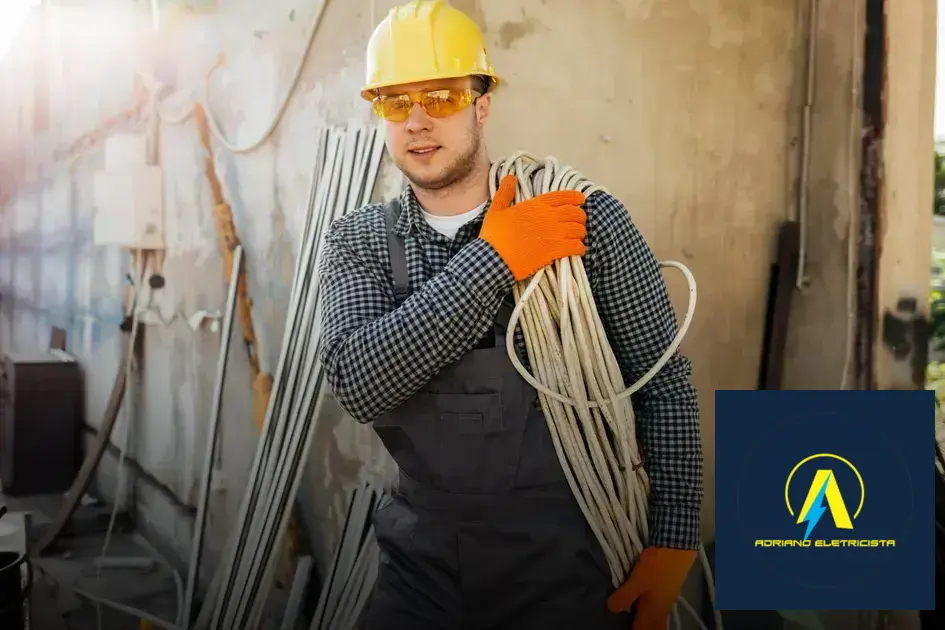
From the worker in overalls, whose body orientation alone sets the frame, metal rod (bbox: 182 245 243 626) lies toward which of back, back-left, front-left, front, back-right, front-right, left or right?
back-right

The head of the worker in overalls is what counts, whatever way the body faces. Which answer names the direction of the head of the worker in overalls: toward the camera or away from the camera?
toward the camera

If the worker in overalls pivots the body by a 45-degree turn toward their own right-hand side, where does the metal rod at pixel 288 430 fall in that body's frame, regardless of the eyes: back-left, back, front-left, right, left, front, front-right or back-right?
right

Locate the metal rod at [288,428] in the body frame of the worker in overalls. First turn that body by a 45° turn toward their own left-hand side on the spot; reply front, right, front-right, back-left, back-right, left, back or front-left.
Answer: back

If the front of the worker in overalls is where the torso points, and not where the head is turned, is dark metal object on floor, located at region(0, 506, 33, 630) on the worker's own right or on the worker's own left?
on the worker's own right

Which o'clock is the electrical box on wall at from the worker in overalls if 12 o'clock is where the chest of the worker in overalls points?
The electrical box on wall is roughly at 4 o'clock from the worker in overalls.

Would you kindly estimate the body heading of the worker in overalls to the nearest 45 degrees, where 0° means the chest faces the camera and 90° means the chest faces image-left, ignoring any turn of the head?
approximately 0°

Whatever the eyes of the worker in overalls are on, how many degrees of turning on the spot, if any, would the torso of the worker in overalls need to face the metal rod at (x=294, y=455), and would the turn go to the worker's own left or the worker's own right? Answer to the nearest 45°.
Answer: approximately 135° to the worker's own right

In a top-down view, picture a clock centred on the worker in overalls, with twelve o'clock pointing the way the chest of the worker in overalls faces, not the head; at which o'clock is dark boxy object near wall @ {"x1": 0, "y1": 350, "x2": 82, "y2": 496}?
The dark boxy object near wall is roughly at 4 o'clock from the worker in overalls.

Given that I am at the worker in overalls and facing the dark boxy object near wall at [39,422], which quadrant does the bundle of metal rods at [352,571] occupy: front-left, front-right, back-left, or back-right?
front-right

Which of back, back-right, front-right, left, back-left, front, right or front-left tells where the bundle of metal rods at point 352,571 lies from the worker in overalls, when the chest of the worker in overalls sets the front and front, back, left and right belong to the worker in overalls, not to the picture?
back-right
